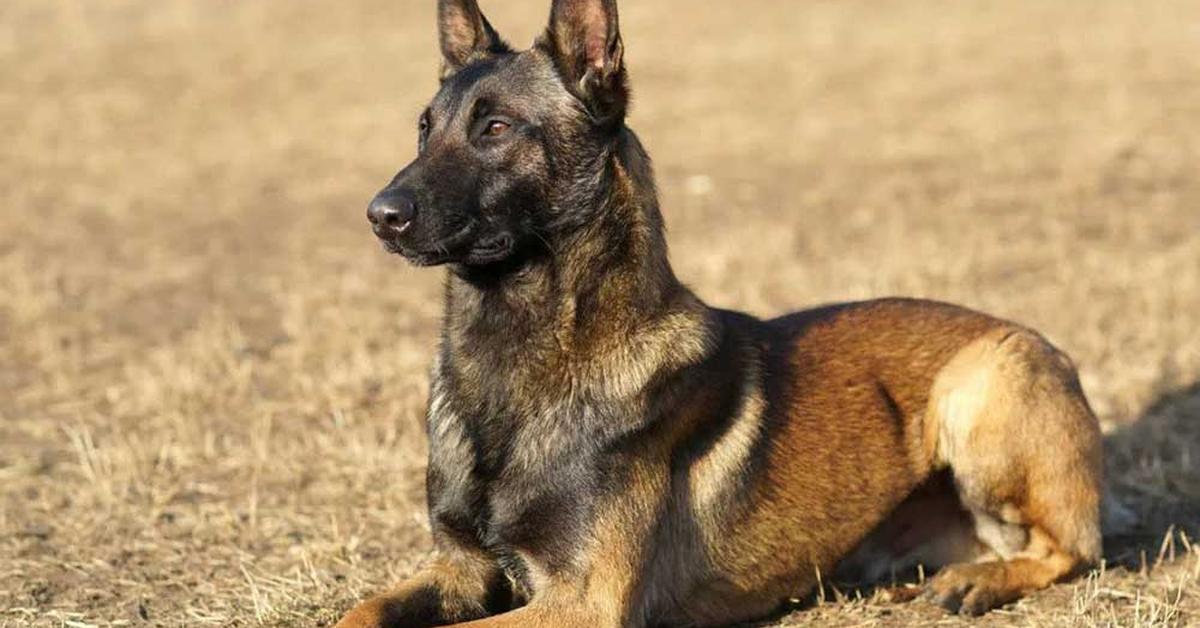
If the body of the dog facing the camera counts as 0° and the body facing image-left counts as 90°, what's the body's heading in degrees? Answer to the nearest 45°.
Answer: approximately 45°
